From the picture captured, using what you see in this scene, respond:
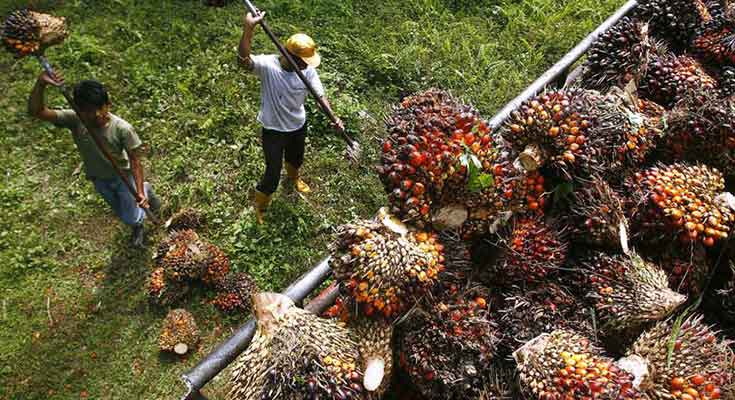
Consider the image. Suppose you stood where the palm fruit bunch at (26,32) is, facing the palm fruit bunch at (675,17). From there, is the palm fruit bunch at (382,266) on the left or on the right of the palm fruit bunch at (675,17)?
right

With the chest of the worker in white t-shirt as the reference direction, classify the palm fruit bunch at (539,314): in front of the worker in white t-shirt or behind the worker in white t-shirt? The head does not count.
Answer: in front

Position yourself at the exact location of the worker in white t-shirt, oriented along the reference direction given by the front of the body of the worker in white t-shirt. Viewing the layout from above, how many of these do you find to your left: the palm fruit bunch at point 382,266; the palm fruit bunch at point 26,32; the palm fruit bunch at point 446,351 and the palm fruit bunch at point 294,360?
0

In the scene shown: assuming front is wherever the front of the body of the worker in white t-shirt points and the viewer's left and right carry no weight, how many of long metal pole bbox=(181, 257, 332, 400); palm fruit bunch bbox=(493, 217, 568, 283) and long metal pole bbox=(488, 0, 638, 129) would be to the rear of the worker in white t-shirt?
0

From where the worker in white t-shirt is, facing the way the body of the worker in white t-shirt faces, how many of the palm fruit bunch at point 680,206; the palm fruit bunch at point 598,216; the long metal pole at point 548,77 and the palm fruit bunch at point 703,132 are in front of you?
4

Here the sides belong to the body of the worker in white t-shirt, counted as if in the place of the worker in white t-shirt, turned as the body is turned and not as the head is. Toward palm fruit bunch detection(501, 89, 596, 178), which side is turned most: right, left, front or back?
front

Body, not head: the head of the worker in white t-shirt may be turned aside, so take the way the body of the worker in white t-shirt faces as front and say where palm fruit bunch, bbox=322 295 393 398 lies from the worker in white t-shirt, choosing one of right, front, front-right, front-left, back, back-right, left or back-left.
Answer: front-right

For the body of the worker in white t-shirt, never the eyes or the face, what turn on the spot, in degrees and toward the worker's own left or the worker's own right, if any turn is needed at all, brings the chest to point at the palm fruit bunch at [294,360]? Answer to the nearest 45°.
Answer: approximately 45° to the worker's own right

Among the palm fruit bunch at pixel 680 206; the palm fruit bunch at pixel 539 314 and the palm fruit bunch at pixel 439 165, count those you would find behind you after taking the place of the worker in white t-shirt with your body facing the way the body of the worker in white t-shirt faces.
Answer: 0

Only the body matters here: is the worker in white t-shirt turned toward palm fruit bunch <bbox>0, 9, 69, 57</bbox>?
no

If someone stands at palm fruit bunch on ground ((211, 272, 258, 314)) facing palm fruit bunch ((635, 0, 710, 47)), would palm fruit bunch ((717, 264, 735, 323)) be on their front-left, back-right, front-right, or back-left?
front-right

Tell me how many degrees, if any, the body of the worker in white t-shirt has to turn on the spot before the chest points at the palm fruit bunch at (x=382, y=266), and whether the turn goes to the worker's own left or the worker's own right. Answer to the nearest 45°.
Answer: approximately 45° to the worker's own right

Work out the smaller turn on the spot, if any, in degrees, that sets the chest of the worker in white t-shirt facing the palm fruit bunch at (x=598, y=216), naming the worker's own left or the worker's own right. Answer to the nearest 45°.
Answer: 0° — they already face it

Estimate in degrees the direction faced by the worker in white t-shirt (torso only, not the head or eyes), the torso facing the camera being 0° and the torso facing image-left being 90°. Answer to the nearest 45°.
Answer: approximately 315°

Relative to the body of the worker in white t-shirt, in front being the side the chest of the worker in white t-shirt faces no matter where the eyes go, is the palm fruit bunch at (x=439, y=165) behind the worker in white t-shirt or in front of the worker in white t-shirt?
in front

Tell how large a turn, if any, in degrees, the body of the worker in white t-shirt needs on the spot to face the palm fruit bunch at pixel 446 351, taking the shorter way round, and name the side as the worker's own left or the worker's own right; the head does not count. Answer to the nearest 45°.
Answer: approximately 45° to the worker's own right

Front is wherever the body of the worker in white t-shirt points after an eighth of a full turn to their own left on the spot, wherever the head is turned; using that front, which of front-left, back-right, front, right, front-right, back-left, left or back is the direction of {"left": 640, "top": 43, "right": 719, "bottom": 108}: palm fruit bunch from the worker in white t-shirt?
front-right
